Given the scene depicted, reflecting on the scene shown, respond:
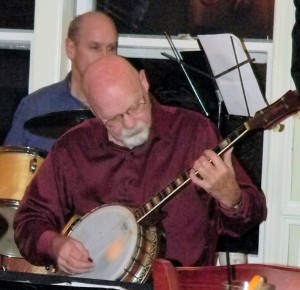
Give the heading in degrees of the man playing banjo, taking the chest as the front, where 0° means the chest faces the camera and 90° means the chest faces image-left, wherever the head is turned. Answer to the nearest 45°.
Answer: approximately 0°

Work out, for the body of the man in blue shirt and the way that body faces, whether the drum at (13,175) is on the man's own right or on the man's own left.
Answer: on the man's own right

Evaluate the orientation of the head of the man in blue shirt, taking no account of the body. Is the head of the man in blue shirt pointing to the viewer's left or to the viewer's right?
to the viewer's right

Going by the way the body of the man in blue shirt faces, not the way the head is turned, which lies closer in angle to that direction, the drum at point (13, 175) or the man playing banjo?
the man playing banjo

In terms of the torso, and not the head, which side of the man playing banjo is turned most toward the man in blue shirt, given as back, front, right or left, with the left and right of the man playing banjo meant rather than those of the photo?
back
